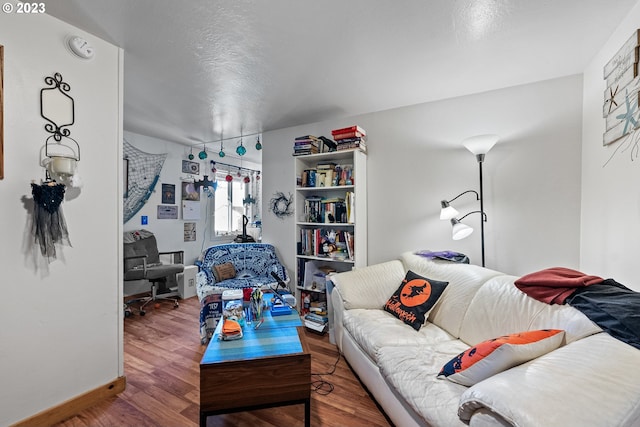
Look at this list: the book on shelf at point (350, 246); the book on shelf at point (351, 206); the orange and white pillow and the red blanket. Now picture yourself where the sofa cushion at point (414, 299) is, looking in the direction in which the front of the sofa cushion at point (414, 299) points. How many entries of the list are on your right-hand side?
2

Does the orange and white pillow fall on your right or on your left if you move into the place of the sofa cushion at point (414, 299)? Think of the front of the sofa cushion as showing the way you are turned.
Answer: on your left

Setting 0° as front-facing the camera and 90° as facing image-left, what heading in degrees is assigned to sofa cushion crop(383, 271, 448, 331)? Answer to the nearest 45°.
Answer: approximately 45°

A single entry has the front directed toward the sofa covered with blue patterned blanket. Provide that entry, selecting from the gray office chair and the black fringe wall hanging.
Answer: the gray office chair

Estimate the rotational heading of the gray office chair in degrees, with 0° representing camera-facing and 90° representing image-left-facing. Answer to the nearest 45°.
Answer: approximately 315°

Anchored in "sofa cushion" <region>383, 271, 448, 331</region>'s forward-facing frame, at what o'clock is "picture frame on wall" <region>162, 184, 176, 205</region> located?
The picture frame on wall is roughly at 2 o'clock from the sofa cushion.
